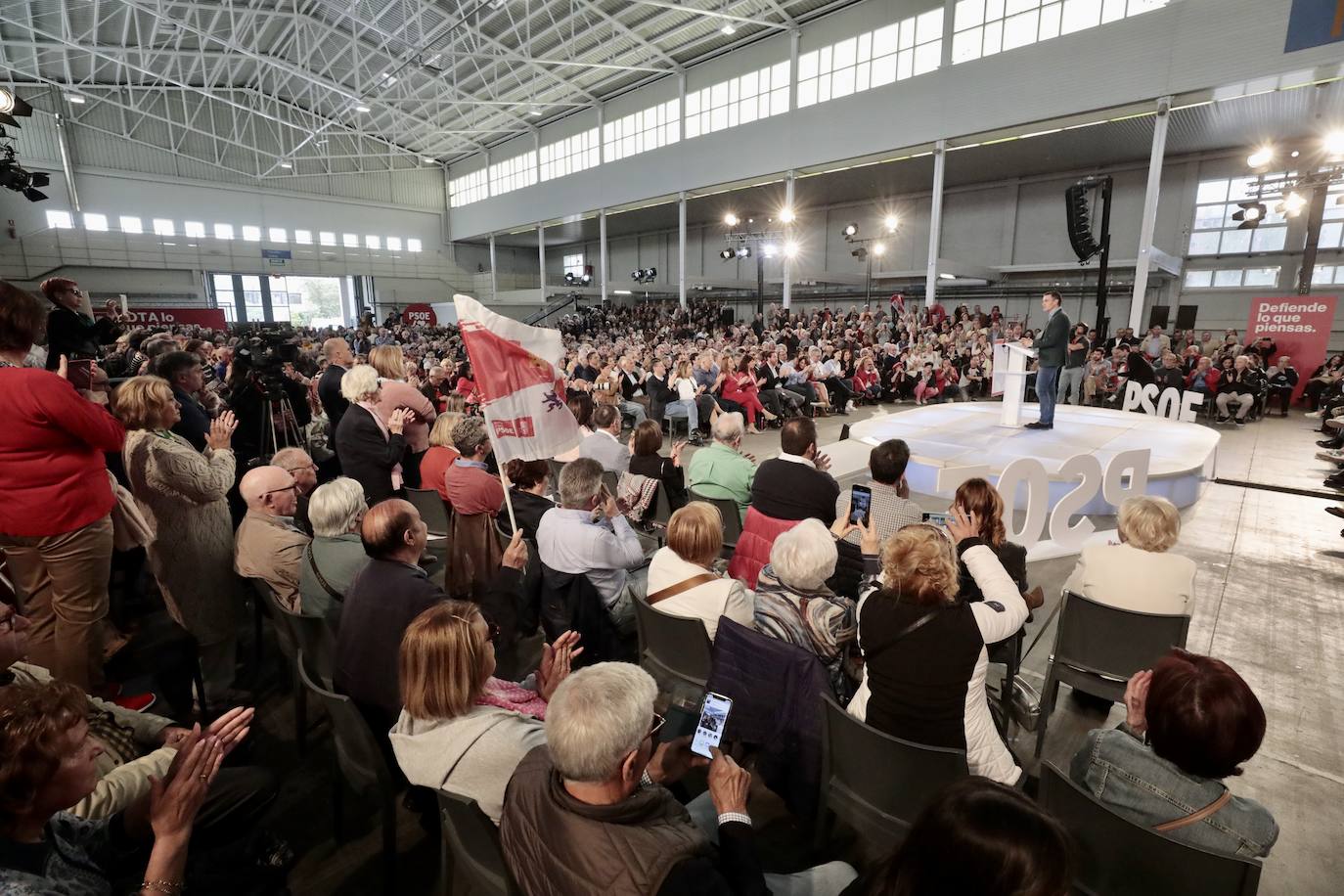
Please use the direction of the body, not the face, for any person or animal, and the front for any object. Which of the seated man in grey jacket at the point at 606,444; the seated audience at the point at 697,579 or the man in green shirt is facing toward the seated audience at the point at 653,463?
the seated audience at the point at 697,579

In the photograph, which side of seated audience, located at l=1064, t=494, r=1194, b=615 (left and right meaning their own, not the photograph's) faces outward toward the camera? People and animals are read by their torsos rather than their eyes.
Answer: back

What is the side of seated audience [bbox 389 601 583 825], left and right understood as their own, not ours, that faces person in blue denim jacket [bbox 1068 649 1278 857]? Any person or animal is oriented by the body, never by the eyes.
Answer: right

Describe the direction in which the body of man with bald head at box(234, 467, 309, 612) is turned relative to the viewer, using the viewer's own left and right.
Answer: facing away from the viewer and to the right of the viewer

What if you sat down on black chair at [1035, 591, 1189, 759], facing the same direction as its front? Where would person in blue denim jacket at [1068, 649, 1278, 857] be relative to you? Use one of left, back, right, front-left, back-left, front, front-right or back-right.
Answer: back

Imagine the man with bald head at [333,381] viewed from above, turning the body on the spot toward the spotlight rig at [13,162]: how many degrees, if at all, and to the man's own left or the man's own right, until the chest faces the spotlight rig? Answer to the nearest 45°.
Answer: approximately 135° to the man's own left

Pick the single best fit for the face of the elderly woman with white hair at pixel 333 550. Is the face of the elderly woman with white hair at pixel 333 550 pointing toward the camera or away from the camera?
away from the camera

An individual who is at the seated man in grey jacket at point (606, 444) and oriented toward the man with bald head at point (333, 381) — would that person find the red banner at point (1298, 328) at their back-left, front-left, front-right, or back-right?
back-right

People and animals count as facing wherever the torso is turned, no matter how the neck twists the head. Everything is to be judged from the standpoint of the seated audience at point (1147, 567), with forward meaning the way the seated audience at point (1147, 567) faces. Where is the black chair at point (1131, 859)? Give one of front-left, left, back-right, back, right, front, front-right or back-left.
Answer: back

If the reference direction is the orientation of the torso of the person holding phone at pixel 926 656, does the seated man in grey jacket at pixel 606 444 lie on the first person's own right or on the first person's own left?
on the first person's own left

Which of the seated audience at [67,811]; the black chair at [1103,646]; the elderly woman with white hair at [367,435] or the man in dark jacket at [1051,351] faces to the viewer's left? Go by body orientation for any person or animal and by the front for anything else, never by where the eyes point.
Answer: the man in dark jacket

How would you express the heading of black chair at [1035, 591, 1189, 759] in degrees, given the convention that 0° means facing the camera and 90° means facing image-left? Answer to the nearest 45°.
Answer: approximately 180°

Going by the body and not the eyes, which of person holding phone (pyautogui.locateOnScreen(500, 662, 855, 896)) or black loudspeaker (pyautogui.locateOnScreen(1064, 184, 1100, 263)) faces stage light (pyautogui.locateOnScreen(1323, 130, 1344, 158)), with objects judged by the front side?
the person holding phone

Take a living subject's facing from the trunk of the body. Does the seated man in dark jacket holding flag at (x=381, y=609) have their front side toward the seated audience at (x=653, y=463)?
yes
